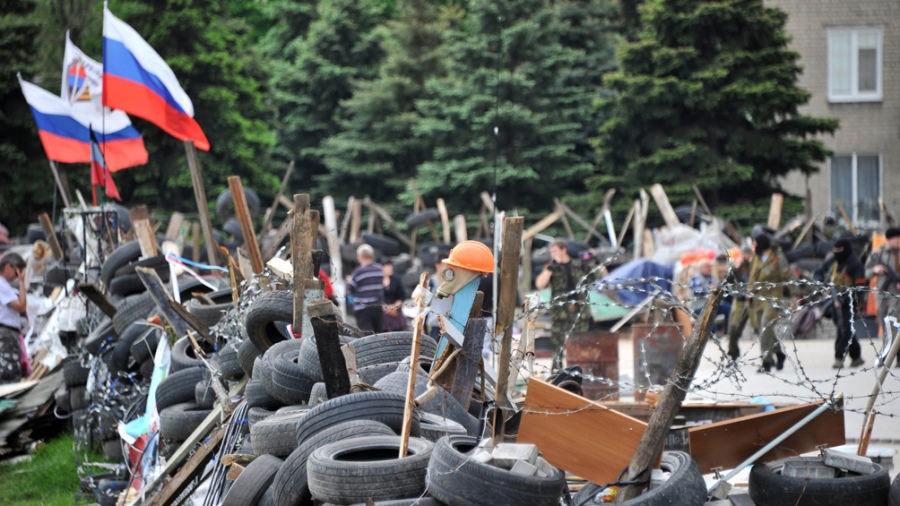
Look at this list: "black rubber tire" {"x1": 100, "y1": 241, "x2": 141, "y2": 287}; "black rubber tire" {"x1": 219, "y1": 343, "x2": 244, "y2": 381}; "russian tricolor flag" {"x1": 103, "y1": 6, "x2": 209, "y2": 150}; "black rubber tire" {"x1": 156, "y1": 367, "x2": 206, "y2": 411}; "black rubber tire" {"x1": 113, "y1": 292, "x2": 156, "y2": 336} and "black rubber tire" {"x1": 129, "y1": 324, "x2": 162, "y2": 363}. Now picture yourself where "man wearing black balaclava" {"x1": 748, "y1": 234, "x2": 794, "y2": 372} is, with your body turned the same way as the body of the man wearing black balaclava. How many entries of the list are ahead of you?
6

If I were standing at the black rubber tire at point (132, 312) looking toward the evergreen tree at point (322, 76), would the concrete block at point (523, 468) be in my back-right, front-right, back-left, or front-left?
back-right

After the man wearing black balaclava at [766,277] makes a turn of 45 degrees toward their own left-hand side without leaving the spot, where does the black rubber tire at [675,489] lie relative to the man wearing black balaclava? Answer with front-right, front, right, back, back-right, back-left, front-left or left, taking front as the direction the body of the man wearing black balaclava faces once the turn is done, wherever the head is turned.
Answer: front

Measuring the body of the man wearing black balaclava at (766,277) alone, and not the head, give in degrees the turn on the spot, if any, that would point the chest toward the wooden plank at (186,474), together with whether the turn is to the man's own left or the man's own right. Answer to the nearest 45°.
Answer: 0° — they already face it

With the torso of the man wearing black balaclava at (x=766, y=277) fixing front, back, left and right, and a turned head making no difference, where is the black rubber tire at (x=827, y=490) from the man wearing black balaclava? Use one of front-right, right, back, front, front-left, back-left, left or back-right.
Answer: front-left

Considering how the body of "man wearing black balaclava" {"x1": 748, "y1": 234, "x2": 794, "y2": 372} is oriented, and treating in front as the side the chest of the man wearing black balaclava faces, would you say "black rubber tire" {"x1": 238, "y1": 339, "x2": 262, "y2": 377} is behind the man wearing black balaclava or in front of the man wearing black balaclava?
in front

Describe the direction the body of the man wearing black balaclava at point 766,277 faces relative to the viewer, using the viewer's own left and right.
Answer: facing the viewer and to the left of the viewer

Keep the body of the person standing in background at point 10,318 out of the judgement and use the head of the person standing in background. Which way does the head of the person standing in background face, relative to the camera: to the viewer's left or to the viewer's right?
to the viewer's right

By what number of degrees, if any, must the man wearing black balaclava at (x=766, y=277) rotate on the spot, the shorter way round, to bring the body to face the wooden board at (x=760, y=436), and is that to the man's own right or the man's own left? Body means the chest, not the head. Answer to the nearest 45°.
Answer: approximately 45° to the man's own left
